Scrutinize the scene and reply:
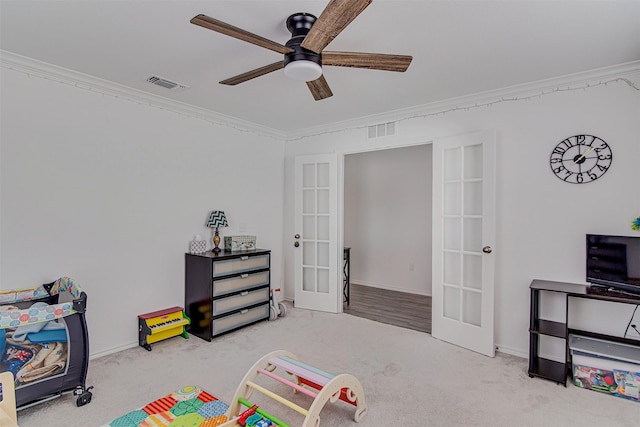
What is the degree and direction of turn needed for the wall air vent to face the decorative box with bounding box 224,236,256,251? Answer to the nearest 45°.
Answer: approximately 45° to its right

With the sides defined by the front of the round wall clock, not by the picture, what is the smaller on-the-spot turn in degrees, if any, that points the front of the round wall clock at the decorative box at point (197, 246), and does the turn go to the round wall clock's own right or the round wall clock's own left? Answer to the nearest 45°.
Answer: approximately 45° to the round wall clock's own right

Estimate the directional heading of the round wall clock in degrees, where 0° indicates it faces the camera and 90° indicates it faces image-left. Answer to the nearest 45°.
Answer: approximately 0°

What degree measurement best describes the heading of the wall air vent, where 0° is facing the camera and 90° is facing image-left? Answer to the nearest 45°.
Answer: approximately 45°

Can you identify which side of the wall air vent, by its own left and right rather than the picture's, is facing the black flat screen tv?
left

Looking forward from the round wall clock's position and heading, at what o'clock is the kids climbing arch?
The kids climbing arch is roughly at 1 o'clock from the round wall clock.

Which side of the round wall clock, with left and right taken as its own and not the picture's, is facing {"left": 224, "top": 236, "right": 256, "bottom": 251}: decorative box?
right

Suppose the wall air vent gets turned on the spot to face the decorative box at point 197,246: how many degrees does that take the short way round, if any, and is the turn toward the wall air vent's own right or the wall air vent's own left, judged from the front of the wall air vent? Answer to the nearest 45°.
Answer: approximately 45° to the wall air vent's own right
